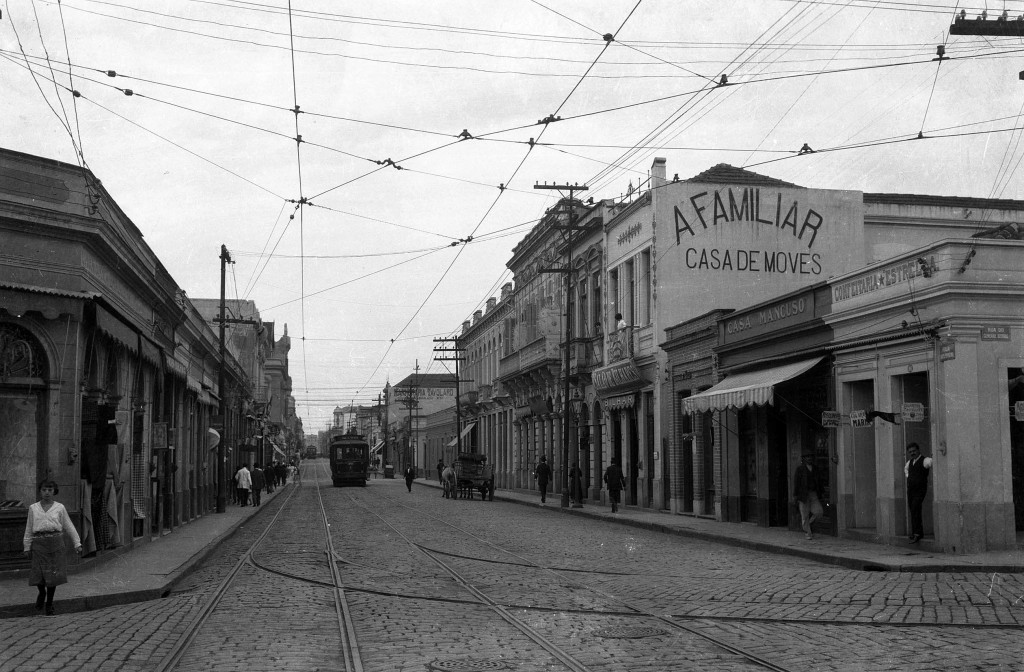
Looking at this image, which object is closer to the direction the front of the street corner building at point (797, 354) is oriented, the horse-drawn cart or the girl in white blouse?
the girl in white blouse

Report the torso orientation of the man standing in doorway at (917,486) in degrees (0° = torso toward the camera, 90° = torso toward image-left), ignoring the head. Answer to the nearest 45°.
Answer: approximately 45°

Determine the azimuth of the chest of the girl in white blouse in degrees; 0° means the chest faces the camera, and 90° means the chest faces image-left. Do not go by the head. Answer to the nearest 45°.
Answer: approximately 0°

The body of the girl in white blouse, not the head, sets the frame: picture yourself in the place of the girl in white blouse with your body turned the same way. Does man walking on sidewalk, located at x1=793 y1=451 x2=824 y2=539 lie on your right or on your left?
on your left

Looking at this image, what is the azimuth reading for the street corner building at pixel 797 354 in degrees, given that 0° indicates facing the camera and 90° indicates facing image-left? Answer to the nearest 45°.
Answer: approximately 45°

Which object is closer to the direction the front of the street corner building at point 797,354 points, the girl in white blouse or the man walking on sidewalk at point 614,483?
the girl in white blouse

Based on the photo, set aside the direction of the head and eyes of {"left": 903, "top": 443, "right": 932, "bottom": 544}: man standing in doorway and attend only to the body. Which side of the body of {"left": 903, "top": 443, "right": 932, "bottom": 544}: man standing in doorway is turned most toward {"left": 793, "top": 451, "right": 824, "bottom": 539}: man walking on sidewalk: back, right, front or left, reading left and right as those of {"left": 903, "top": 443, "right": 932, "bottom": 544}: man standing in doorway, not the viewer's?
right

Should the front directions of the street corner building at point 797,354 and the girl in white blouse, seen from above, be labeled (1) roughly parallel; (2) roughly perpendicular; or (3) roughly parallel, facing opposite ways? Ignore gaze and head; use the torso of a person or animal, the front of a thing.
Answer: roughly perpendicular
